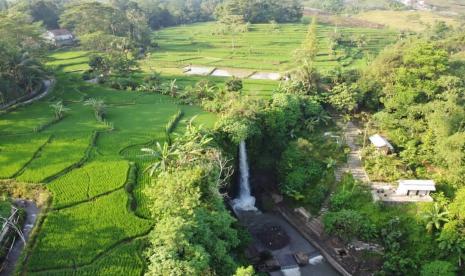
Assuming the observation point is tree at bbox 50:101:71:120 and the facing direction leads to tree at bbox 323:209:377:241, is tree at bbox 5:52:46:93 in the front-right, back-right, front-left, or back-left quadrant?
back-left

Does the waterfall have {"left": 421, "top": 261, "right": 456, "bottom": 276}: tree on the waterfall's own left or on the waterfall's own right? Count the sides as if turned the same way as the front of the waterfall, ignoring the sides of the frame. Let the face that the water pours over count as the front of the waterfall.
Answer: on the waterfall's own left

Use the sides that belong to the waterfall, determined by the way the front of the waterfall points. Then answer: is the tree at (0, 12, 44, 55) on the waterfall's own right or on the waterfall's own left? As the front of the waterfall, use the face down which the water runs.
on the waterfall's own right

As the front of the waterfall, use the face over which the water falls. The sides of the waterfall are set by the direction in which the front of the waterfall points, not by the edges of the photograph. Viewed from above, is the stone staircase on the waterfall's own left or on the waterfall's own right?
on the waterfall's own left

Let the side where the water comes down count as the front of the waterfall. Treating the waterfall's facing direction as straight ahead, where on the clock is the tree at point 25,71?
The tree is roughly at 4 o'clock from the waterfall.

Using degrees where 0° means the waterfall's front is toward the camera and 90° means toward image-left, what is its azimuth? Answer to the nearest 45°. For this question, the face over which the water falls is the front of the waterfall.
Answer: approximately 0°

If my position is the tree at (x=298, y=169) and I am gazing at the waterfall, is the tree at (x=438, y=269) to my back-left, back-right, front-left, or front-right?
back-left

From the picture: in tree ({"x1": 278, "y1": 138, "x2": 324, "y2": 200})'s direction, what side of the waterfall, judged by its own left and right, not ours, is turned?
left

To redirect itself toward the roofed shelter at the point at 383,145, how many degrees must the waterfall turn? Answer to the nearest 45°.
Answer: approximately 90° to its left

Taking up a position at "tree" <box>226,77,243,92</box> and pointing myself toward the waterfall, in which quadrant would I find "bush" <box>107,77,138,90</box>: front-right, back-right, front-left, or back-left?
back-right

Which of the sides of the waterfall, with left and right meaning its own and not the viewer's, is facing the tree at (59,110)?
right

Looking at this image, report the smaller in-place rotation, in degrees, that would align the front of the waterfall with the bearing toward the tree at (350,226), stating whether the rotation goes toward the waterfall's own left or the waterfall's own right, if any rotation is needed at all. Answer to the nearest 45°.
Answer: approximately 45° to the waterfall's own left

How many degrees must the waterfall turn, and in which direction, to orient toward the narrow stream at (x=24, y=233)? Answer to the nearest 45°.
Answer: approximately 45° to its right
